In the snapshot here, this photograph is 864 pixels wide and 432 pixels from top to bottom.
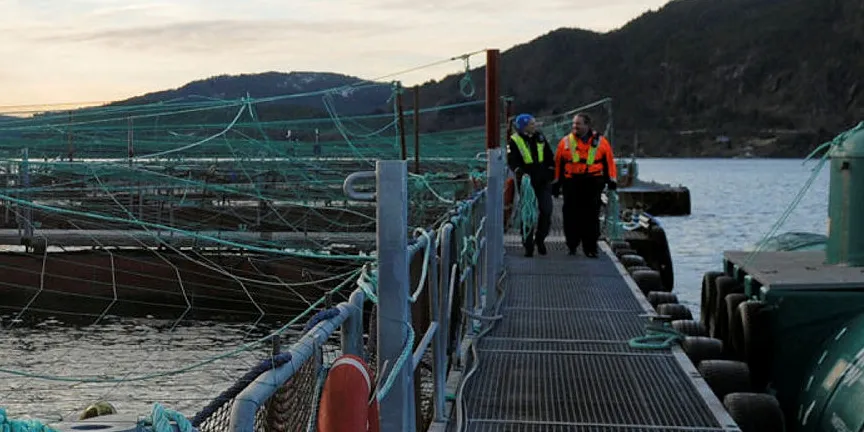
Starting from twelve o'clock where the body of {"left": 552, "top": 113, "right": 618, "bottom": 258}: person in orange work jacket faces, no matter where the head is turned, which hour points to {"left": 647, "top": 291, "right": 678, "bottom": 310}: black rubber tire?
The black rubber tire is roughly at 11 o'clock from the person in orange work jacket.

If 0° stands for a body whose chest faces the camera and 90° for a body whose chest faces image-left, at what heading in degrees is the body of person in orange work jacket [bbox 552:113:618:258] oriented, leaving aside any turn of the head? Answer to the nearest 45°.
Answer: approximately 0°
